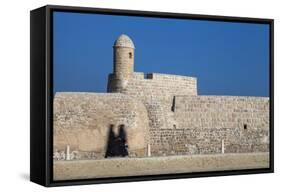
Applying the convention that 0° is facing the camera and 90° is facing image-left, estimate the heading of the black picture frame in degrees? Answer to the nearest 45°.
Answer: approximately 315°
